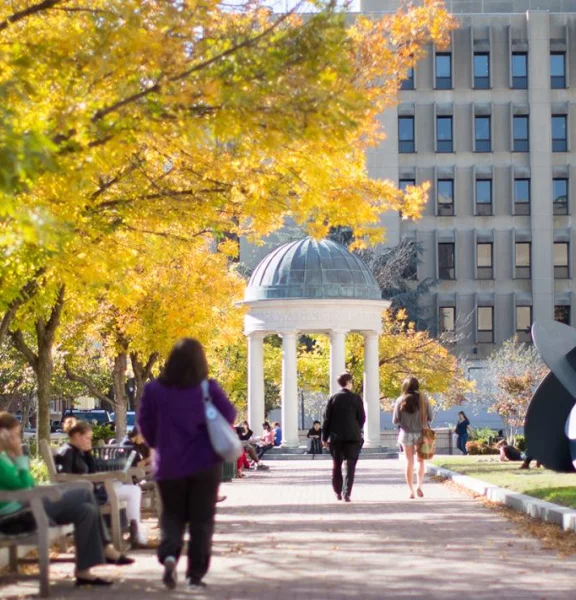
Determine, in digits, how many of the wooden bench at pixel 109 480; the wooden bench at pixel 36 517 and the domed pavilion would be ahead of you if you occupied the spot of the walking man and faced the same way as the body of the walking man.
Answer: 1

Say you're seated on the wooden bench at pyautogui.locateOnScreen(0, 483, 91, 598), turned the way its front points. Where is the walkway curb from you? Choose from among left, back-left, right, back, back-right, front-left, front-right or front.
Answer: front-left

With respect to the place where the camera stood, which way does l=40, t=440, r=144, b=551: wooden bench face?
facing to the right of the viewer

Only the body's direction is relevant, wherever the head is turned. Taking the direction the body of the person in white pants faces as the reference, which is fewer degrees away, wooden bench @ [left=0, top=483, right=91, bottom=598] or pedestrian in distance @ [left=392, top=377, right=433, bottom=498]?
the pedestrian in distance

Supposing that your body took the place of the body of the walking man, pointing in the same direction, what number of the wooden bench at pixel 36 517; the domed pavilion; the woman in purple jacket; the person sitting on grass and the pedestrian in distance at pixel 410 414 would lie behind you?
2

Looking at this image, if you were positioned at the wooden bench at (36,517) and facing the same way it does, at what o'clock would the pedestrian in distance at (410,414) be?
The pedestrian in distance is roughly at 10 o'clock from the wooden bench.

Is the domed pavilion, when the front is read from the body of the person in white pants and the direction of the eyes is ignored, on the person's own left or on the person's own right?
on the person's own left

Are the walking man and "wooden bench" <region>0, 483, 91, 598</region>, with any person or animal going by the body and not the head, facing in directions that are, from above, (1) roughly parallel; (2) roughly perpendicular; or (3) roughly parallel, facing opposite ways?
roughly perpendicular

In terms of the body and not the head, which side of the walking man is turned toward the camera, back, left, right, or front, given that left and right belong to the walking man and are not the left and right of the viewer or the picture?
back

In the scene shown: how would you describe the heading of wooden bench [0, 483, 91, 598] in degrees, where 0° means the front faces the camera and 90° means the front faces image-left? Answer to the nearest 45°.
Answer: approximately 270°

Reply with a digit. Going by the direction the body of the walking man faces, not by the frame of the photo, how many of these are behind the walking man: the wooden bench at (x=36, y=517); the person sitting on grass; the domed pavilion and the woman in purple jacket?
2

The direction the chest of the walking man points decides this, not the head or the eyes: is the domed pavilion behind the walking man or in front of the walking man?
in front

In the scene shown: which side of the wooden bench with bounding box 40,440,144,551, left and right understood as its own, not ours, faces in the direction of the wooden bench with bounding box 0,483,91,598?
right

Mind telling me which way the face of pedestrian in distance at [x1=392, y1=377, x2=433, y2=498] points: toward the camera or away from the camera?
away from the camera

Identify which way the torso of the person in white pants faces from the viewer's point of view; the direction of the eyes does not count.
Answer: to the viewer's right

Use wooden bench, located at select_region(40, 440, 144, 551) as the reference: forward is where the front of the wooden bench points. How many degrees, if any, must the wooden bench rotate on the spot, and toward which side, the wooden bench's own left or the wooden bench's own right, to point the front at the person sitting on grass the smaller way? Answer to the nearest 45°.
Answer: approximately 45° to the wooden bench's own left
